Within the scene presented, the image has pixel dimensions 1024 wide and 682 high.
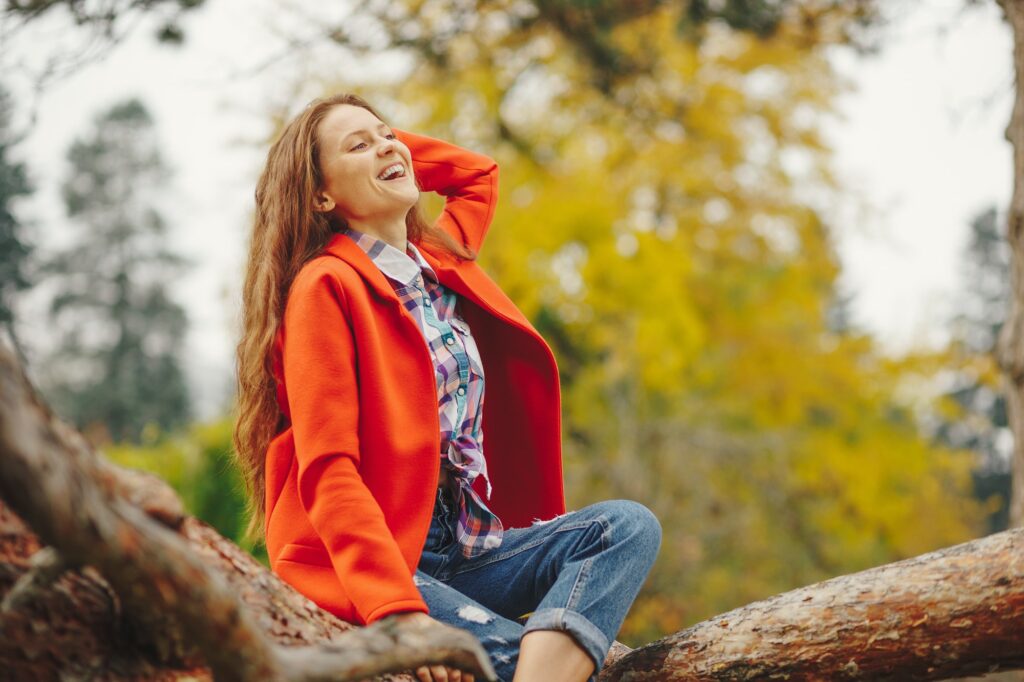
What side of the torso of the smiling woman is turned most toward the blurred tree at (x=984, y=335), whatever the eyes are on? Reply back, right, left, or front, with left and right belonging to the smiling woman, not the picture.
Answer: left

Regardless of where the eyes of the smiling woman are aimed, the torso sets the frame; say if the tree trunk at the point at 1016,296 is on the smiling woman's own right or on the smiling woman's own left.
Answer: on the smiling woman's own left

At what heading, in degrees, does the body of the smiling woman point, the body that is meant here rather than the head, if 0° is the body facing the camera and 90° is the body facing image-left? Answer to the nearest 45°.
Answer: approximately 315°

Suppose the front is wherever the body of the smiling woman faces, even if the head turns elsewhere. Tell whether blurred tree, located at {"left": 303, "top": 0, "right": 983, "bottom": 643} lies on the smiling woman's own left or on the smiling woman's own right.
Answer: on the smiling woman's own left

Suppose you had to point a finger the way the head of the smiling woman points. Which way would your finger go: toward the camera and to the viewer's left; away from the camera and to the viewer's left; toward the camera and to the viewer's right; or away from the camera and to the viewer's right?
toward the camera and to the viewer's right

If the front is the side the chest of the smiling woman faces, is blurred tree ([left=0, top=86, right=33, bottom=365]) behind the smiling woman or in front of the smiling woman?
behind

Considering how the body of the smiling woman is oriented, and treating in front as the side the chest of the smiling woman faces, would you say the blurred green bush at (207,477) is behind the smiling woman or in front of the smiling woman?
behind

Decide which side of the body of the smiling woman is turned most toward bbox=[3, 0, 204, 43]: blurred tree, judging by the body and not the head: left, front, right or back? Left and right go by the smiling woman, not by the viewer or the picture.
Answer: back
